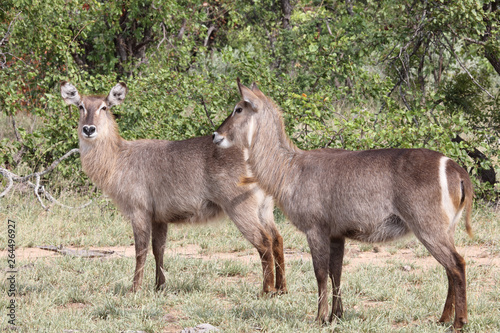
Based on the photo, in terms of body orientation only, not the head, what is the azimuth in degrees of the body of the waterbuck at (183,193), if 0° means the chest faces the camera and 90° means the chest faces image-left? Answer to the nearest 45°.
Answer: approximately 90°

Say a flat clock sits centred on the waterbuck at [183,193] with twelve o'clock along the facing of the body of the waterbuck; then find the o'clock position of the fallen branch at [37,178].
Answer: The fallen branch is roughly at 2 o'clock from the waterbuck.

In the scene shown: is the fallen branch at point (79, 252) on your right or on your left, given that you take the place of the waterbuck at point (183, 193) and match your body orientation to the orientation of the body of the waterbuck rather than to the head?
on your right

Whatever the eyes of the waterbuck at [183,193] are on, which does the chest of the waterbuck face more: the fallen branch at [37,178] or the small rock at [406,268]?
the fallen branch

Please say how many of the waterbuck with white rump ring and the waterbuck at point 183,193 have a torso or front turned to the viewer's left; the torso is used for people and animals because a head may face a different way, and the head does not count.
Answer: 2

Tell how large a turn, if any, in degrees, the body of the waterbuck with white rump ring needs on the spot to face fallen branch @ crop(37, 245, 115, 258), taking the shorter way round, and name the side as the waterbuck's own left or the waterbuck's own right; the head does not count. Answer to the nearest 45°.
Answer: approximately 45° to the waterbuck's own right

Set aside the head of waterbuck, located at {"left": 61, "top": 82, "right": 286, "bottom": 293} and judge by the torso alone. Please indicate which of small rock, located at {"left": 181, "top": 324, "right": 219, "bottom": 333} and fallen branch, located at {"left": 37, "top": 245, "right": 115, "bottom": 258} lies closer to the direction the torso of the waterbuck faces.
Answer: the fallen branch

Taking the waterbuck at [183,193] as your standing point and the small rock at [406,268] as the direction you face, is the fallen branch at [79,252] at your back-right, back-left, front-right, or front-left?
back-left

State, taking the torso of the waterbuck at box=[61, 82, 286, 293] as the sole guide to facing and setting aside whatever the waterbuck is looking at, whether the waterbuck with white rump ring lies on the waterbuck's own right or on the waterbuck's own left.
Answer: on the waterbuck's own left

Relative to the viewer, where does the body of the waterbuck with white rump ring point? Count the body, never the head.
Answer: to the viewer's left

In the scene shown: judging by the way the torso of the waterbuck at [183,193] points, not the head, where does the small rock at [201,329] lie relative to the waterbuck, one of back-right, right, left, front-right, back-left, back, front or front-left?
left

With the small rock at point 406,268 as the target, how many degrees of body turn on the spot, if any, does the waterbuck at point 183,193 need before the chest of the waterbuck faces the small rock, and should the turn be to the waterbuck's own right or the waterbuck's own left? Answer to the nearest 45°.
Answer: approximately 180°

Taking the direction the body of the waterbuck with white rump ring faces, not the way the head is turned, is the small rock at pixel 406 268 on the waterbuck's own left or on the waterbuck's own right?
on the waterbuck's own right

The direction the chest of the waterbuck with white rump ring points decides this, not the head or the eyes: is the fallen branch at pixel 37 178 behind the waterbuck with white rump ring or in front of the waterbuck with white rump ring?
in front
